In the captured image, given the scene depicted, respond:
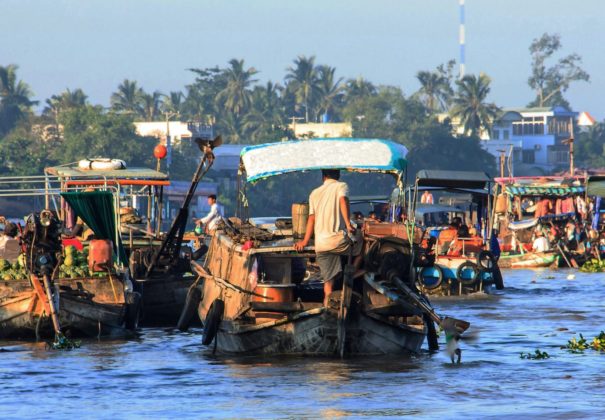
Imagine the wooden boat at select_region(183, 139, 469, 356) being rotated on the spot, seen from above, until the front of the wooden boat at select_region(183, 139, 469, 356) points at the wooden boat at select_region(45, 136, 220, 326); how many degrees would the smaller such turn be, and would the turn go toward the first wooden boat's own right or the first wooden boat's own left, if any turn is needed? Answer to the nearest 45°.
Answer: approximately 45° to the first wooden boat's own left

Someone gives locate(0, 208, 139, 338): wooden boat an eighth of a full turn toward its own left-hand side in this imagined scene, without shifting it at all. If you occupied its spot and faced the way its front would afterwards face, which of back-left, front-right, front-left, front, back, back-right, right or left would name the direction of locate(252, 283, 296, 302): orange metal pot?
back

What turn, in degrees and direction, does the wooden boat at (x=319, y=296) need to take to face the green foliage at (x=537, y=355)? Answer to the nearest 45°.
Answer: approximately 90° to its right

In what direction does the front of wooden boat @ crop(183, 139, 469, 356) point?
away from the camera

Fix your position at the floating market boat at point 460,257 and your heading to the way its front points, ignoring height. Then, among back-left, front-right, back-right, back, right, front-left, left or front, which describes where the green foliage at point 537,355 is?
back
